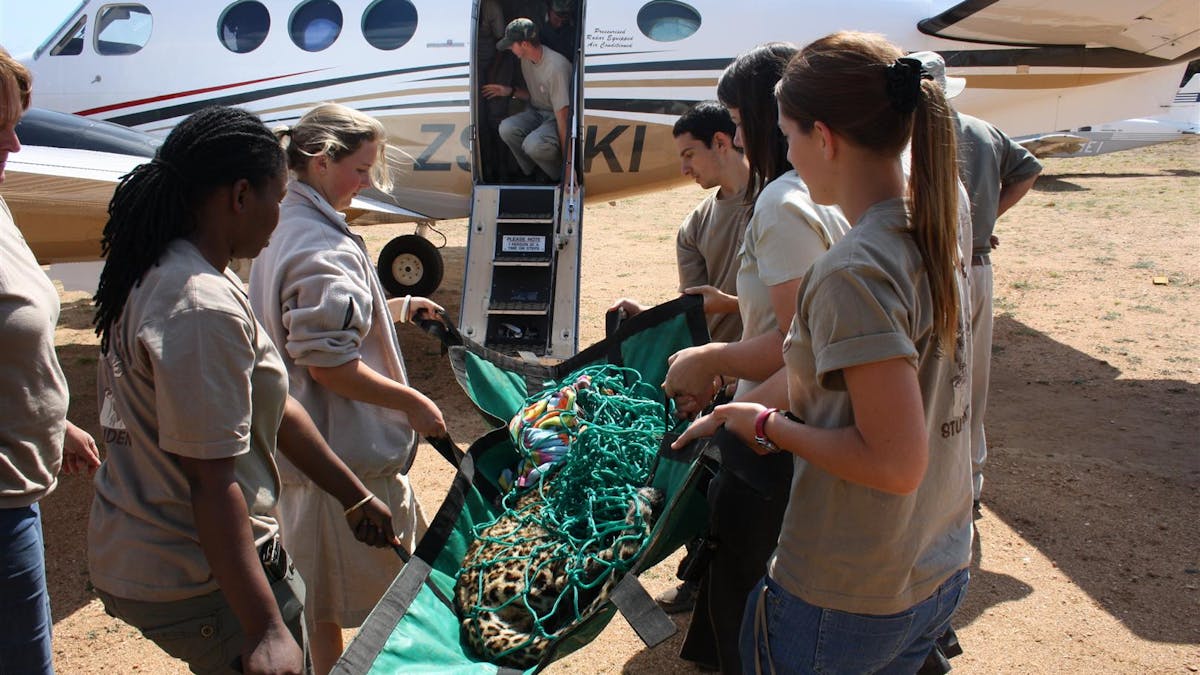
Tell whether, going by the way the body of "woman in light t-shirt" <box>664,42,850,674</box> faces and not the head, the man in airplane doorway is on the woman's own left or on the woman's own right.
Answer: on the woman's own right

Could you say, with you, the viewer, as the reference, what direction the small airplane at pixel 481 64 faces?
facing to the left of the viewer

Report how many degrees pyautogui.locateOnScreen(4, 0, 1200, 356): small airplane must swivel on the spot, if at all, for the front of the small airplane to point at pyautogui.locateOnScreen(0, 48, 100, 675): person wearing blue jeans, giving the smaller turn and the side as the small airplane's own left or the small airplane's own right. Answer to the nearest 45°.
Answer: approximately 90° to the small airplane's own left

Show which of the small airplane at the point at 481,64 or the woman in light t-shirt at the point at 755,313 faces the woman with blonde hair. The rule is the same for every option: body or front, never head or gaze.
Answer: the woman in light t-shirt

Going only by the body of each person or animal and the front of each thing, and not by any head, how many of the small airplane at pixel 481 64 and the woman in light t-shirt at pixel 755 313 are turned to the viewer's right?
0

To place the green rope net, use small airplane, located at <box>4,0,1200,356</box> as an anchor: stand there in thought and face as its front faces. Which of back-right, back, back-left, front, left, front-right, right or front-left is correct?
left

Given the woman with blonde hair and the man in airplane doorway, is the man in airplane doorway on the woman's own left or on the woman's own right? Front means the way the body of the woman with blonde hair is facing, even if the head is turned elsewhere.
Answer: on the woman's own left

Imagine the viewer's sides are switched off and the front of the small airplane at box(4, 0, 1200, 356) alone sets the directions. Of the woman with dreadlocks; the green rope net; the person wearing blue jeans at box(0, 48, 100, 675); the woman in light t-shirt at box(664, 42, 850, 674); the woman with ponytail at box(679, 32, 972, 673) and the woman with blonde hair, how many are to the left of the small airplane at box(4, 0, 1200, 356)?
6

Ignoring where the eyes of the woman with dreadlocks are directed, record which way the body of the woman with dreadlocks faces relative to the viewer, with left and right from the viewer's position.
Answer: facing away from the viewer and to the right of the viewer

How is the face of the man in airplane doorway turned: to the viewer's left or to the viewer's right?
to the viewer's left

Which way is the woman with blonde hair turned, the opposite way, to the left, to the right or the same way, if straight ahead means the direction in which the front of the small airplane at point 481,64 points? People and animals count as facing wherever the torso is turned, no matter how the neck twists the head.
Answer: the opposite way

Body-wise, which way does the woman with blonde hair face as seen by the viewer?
to the viewer's right

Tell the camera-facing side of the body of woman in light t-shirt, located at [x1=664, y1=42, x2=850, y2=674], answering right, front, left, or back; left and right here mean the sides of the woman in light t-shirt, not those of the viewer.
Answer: left
